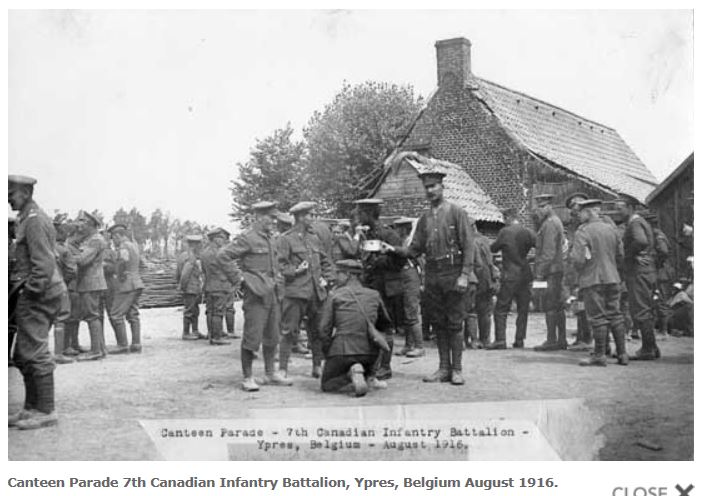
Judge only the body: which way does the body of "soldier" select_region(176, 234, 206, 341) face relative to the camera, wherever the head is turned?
to the viewer's right

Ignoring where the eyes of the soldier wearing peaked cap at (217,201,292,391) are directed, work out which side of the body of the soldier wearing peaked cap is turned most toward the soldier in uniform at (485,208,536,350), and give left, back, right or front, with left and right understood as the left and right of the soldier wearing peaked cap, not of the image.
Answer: left

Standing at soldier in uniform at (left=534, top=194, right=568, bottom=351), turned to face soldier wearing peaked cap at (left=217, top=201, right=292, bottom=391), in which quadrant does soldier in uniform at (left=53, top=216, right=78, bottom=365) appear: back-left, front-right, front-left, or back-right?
front-right

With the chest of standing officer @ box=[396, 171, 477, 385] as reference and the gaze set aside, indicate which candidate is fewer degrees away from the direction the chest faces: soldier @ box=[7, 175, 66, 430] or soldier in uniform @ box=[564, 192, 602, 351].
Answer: the soldier

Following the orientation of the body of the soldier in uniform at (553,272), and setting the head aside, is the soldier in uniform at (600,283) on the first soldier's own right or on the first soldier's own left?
on the first soldier's own left

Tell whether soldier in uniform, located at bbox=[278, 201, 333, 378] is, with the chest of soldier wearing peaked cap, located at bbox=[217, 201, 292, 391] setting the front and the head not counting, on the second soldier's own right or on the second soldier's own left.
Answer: on the second soldier's own left

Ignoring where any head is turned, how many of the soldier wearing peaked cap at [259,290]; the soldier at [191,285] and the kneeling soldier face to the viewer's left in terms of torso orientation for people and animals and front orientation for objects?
0

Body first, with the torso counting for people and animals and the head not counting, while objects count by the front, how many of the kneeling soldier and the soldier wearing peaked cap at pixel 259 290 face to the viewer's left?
0

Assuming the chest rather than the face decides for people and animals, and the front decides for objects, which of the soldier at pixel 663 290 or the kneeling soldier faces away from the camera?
the kneeling soldier

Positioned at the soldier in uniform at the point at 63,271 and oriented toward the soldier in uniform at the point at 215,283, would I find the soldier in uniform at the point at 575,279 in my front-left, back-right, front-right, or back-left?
front-right

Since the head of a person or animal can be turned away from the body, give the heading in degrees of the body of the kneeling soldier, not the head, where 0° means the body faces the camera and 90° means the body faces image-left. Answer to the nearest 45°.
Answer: approximately 180°

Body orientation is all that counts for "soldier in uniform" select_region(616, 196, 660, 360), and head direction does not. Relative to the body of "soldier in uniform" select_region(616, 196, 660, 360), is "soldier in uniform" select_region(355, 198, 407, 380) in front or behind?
in front

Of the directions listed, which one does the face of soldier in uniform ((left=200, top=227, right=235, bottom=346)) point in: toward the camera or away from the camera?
toward the camera
